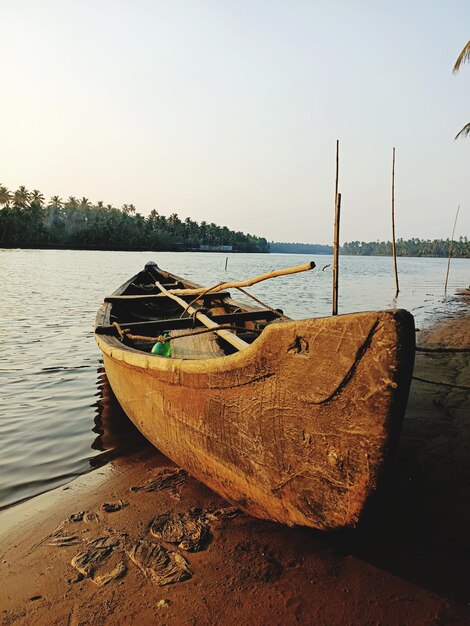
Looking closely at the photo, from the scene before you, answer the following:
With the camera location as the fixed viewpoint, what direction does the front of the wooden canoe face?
facing the viewer and to the right of the viewer
